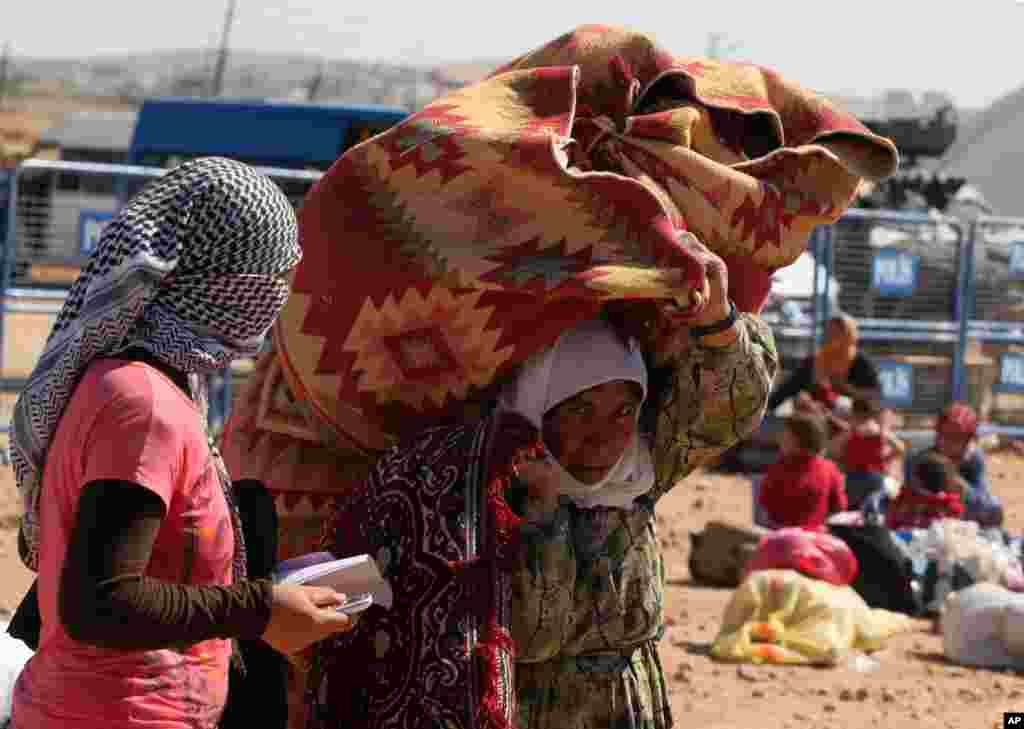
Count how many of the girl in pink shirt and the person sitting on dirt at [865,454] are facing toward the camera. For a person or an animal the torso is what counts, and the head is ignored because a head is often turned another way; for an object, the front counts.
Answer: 1

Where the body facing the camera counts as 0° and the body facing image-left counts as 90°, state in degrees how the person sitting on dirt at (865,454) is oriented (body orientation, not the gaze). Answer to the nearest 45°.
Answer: approximately 0°

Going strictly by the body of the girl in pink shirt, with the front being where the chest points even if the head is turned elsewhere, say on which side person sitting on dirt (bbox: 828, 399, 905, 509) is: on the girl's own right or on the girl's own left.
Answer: on the girl's own left

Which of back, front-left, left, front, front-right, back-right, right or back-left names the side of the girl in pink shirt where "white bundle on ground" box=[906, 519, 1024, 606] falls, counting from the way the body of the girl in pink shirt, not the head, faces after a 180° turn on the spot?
back-right

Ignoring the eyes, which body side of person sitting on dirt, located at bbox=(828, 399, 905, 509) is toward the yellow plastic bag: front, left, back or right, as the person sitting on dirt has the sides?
front

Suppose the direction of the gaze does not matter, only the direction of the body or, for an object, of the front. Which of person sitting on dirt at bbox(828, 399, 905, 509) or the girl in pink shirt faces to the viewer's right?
the girl in pink shirt

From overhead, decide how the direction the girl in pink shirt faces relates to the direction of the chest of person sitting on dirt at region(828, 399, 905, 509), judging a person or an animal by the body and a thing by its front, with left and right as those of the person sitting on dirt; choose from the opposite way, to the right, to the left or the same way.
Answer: to the left

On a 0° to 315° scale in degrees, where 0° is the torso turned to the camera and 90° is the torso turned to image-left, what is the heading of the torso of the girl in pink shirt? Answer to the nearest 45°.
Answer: approximately 270°

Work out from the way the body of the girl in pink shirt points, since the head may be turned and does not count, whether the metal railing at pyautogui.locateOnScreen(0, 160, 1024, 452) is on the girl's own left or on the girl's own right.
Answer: on the girl's own left

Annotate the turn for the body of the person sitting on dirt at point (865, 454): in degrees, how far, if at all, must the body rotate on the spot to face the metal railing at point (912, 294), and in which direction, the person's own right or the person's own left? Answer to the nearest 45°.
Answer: approximately 180°

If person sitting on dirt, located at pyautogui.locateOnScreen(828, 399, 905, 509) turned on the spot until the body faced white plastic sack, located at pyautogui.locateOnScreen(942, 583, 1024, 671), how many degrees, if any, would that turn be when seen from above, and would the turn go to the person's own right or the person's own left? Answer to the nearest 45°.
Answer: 0° — they already face it

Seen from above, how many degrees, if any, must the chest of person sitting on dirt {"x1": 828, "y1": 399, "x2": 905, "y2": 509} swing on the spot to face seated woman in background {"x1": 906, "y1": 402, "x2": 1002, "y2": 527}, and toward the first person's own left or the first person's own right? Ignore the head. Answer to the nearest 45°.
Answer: approximately 45° to the first person's own left
